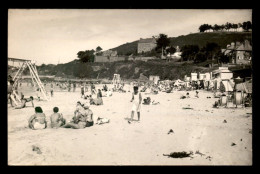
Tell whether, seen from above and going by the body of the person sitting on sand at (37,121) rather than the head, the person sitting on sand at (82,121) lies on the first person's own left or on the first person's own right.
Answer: on the first person's own right

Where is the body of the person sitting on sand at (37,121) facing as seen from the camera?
away from the camera

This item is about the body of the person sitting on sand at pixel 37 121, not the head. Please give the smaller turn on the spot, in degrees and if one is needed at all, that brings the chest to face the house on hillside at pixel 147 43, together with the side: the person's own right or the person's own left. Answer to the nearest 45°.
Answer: approximately 45° to the person's own right

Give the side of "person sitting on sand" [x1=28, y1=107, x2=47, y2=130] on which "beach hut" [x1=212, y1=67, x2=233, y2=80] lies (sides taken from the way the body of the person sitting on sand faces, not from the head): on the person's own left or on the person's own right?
on the person's own right
